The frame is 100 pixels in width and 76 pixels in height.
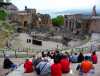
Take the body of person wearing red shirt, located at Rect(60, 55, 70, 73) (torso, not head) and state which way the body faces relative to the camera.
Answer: away from the camera

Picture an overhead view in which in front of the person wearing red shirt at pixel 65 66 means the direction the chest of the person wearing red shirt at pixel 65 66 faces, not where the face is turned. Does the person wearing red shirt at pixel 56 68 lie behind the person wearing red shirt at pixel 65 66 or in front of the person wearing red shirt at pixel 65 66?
behind

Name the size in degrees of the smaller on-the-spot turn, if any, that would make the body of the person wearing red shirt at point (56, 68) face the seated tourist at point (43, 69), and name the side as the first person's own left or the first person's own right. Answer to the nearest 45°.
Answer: approximately 45° to the first person's own left

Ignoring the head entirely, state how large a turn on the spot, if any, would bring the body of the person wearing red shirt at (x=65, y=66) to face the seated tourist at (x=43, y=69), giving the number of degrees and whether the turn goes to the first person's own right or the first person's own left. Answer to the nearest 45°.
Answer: approximately 90° to the first person's own left

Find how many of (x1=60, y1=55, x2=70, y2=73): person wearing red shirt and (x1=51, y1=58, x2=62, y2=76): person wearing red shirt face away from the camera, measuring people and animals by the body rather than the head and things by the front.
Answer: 2

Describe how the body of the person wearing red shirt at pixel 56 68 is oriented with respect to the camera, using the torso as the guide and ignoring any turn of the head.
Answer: away from the camera
